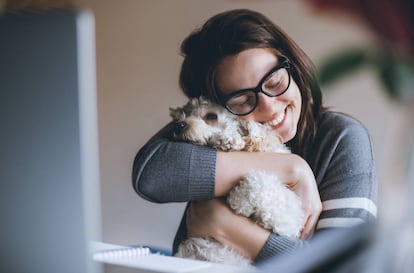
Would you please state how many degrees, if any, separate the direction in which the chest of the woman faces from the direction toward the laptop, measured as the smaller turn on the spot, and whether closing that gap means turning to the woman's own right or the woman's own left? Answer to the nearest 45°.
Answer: approximately 45° to the woman's own right

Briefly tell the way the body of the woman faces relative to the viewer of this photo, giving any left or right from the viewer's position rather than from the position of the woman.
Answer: facing the viewer

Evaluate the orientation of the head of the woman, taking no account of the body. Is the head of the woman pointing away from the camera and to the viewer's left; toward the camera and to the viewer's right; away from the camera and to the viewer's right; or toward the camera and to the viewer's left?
toward the camera and to the viewer's left
